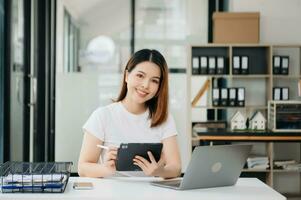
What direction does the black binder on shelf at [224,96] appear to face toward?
toward the camera

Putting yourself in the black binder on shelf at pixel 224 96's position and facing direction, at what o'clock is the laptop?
The laptop is roughly at 12 o'clock from the black binder on shelf.

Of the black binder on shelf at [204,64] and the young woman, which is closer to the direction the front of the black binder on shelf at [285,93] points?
the young woman

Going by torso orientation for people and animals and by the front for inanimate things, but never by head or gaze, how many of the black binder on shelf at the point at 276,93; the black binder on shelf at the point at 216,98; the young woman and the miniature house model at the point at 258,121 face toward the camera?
4

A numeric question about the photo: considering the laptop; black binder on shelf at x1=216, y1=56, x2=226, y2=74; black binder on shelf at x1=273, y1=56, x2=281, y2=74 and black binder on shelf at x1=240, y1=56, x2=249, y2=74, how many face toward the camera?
3

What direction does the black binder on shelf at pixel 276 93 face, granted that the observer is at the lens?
facing the viewer
